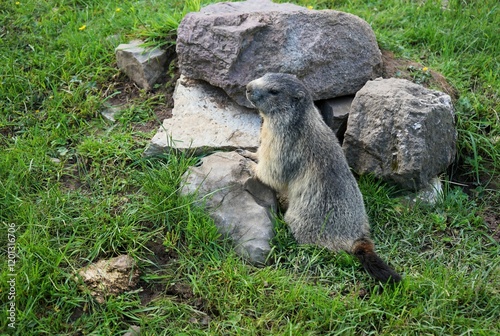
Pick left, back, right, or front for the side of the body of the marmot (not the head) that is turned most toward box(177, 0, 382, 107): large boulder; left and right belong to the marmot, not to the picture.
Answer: right

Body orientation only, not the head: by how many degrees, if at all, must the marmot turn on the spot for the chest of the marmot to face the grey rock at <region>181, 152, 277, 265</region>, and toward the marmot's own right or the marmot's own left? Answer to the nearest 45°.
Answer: approximately 45° to the marmot's own left

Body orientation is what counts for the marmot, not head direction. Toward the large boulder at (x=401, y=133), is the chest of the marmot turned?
no

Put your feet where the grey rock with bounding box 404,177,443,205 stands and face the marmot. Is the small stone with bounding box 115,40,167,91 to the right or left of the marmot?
right

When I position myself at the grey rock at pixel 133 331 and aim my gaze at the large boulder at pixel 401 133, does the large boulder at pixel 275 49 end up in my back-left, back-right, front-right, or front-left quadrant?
front-left

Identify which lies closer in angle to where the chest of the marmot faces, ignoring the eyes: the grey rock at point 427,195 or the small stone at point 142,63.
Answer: the small stone

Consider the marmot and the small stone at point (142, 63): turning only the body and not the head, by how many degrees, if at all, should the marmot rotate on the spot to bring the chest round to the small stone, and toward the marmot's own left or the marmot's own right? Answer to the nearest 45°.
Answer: approximately 45° to the marmot's own right

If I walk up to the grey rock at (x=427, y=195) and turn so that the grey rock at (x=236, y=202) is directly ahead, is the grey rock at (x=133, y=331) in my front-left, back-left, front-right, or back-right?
front-left

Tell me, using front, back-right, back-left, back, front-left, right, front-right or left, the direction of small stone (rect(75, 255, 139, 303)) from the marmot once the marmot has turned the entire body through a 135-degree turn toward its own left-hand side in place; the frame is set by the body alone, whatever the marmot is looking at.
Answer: right

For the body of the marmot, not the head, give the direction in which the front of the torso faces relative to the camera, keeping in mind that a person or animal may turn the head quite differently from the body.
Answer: to the viewer's left

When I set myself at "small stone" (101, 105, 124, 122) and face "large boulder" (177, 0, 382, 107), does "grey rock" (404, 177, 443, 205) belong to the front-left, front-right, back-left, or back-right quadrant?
front-right

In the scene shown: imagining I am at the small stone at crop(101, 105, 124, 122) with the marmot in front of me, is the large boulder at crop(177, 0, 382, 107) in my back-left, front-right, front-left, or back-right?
front-left

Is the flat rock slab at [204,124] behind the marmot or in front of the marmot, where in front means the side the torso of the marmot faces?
in front

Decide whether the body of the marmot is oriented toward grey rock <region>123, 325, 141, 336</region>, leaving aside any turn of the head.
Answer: no

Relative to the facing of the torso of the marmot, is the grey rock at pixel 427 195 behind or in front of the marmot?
behind
